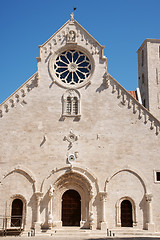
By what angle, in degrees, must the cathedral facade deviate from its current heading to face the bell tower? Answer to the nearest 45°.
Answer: approximately 135° to its left

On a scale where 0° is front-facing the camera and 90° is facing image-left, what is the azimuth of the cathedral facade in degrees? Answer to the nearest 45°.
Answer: approximately 0°
